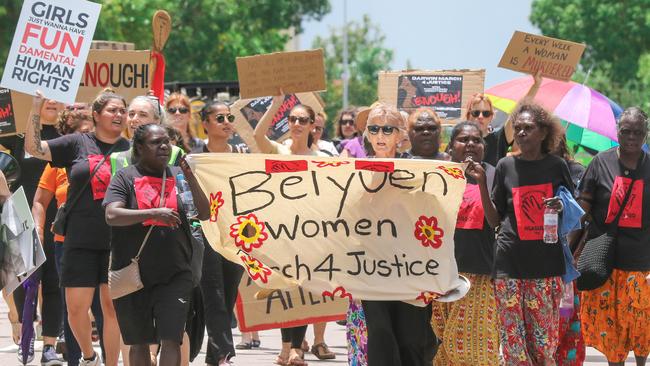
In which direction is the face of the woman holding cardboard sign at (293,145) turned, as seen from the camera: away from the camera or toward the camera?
toward the camera

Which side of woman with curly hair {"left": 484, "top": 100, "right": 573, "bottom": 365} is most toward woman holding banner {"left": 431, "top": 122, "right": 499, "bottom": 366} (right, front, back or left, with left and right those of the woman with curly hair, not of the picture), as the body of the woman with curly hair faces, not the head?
right

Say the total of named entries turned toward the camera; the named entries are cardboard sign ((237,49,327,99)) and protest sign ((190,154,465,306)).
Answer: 2

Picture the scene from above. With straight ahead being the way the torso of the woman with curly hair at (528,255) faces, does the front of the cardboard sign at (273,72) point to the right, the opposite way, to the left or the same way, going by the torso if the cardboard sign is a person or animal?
the same way

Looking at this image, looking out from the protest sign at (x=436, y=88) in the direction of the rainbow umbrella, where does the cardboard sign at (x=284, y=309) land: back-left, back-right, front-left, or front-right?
back-right

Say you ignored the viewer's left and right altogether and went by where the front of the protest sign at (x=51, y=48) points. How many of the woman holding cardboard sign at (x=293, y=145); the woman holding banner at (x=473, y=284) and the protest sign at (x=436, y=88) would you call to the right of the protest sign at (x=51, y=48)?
0

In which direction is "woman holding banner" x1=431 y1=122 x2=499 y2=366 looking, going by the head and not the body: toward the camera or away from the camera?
toward the camera

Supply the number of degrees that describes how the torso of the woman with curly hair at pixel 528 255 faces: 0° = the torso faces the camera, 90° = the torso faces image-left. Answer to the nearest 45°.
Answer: approximately 0°

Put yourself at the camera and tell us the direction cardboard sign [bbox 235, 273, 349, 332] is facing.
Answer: facing the viewer

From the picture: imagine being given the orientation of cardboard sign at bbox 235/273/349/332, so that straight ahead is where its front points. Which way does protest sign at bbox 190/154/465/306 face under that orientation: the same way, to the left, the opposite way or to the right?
the same way

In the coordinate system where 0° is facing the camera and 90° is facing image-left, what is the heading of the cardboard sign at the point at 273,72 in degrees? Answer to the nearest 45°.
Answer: approximately 0°

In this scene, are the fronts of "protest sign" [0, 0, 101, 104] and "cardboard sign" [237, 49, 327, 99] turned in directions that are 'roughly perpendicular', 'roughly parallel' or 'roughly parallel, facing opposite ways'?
roughly parallel
